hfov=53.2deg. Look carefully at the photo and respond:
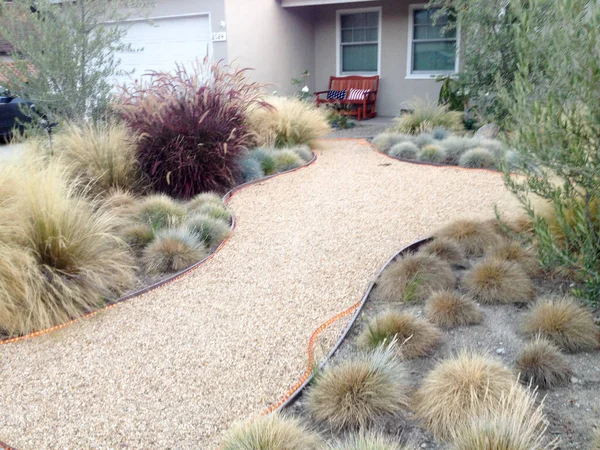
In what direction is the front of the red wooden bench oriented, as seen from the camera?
facing the viewer and to the left of the viewer

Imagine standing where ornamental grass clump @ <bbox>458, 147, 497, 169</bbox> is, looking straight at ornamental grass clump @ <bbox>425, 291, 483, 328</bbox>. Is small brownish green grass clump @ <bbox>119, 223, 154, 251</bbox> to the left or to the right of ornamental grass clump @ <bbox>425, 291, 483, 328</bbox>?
right

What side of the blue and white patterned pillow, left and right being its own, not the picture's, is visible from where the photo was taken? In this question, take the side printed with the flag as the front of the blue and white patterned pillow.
front

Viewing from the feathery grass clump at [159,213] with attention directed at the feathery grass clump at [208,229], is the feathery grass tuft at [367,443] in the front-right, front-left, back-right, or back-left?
front-right

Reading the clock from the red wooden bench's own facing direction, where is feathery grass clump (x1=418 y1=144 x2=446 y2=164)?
The feathery grass clump is roughly at 10 o'clock from the red wooden bench.

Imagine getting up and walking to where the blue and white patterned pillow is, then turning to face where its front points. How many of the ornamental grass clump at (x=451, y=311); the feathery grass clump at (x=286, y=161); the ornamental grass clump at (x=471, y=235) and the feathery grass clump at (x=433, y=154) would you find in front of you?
4

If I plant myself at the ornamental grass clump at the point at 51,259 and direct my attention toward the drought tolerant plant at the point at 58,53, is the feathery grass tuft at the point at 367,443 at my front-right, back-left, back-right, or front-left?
back-right

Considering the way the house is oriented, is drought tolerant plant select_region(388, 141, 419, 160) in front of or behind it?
in front

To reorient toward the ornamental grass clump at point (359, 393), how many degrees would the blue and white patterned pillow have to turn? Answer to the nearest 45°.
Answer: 0° — it already faces it

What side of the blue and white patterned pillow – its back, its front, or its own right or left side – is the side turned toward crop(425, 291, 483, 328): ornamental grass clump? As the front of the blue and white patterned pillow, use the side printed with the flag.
front

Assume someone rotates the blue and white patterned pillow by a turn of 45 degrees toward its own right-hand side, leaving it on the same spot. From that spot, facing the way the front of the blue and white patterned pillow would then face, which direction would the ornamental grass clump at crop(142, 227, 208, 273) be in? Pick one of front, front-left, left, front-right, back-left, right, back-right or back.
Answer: front-left

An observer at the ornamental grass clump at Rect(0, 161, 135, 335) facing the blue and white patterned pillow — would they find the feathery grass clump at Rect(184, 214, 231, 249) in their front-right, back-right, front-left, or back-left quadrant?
front-right

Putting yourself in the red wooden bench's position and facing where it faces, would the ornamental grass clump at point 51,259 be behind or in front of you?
in front

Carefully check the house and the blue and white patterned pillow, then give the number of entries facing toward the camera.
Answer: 2

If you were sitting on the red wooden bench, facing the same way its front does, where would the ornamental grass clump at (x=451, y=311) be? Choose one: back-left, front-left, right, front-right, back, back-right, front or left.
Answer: front-left

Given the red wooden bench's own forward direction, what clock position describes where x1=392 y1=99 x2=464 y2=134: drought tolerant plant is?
The drought tolerant plant is roughly at 10 o'clock from the red wooden bench.

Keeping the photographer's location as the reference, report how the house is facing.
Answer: facing the viewer

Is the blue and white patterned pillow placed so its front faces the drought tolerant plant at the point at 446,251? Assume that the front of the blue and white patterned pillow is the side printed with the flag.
yes

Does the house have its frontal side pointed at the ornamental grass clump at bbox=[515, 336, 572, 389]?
yes

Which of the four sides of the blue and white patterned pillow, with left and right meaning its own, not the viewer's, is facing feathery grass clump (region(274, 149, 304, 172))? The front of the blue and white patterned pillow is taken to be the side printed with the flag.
front
